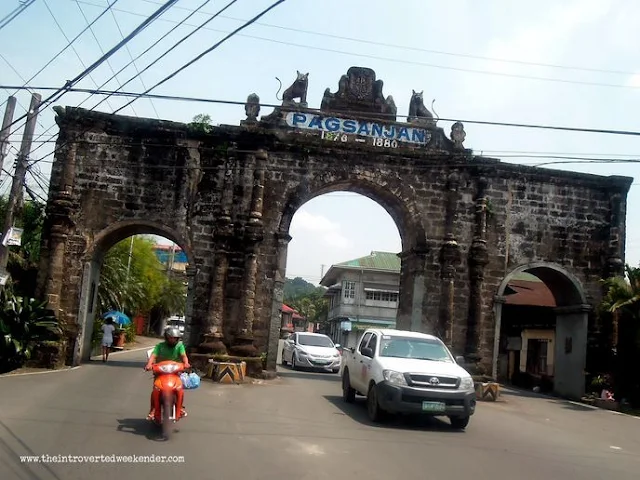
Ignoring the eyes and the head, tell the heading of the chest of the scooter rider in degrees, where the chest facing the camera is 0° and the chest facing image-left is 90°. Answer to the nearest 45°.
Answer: approximately 0°

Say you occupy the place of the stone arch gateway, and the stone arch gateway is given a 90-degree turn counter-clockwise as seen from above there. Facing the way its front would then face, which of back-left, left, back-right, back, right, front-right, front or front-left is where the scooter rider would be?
right

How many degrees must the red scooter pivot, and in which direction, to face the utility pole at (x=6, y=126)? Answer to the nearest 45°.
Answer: approximately 135° to its right

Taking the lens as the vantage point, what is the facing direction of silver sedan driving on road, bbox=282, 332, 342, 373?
facing the viewer and to the right of the viewer

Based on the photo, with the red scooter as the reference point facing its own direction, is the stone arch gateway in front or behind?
behind
